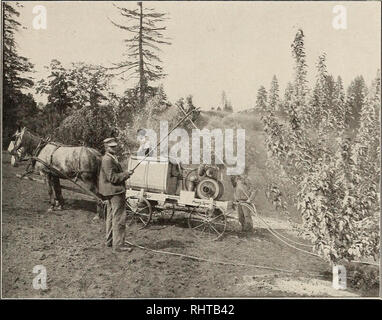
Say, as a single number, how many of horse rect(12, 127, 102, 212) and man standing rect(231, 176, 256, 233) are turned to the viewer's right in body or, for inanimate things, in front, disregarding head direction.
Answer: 0

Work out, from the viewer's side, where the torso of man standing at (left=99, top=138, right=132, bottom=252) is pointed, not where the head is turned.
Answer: to the viewer's right

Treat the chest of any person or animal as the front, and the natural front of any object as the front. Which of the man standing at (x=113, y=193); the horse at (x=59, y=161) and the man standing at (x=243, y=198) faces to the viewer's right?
the man standing at (x=113, y=193)

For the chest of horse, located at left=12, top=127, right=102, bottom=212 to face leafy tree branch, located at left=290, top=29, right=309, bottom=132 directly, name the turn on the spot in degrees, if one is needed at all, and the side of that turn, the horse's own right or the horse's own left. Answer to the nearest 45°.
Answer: approximately 180°

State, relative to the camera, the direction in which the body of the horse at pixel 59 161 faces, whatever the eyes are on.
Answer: to the viewer's left

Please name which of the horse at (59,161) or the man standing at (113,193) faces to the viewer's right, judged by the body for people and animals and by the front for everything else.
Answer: the man standing

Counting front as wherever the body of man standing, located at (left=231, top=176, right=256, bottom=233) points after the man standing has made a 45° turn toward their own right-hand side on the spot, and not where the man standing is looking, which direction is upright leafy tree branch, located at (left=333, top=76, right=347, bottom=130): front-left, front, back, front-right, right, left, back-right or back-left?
back-right
